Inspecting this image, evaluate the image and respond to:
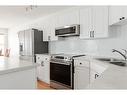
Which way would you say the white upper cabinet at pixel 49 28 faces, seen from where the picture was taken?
facing the viewer and to the left of the viewer

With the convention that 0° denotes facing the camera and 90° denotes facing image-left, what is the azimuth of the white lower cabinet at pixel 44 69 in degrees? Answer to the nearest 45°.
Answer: approximately 45°

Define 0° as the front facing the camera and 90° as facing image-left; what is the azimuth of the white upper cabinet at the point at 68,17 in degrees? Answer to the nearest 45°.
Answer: approximately 45°

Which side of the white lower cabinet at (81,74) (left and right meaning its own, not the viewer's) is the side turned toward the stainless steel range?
right

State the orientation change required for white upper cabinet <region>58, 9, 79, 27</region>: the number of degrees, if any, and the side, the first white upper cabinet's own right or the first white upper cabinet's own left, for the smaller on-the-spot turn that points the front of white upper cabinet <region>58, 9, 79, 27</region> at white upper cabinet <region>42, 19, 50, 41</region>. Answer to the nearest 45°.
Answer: approximately 90° to the first white upper cabinet's own right
